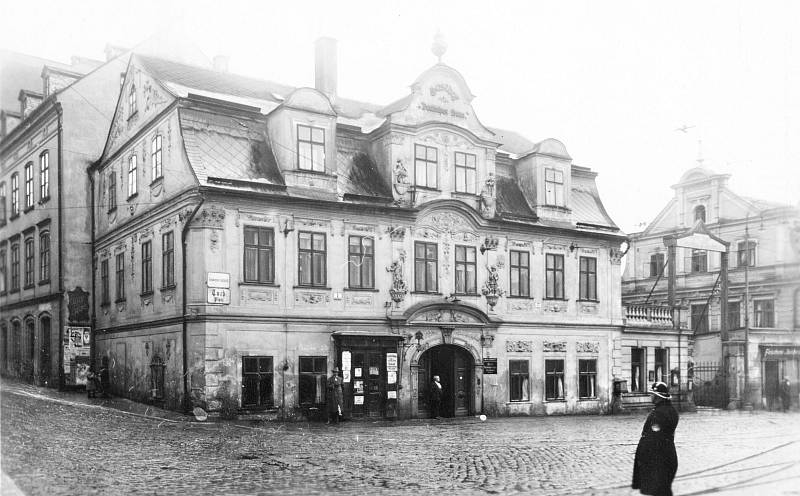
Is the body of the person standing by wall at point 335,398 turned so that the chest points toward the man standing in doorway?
no

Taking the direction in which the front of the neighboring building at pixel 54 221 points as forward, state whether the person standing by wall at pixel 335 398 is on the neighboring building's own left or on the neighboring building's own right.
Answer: on the neighboring building's own left

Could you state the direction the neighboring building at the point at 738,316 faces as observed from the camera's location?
facing the viewer and to the left of the viewer

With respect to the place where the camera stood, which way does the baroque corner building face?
facing the viewer and to the right of the viewer

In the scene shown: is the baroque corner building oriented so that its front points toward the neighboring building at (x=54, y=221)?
no

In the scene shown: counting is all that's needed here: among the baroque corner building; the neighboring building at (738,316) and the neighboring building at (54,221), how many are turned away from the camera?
0

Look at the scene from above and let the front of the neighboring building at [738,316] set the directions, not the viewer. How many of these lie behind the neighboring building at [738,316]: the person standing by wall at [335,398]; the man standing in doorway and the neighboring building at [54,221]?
0

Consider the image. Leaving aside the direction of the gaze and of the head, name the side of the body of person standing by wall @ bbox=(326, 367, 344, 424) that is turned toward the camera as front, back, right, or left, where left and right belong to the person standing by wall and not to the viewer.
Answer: front
